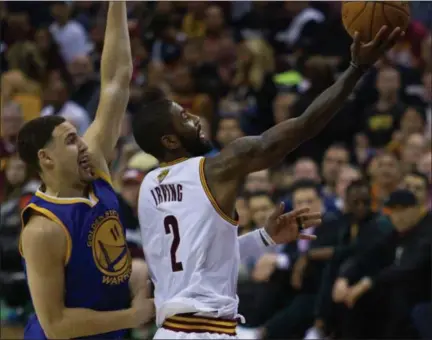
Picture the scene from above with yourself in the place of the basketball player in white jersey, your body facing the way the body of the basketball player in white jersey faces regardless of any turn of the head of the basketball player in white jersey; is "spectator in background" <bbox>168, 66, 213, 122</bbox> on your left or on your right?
on your left

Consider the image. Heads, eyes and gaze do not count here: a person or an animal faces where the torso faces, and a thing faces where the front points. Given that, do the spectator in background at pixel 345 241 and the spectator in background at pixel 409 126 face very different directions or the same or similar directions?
same or similar directions

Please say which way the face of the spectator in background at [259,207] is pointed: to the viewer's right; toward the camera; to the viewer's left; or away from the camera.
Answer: toward the camera

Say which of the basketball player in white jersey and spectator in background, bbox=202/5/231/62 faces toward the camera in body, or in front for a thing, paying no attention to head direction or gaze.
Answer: the spectator in background

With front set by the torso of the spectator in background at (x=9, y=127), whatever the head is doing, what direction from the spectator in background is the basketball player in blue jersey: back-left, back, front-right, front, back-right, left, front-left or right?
front

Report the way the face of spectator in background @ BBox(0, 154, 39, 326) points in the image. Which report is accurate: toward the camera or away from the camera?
toward the camera

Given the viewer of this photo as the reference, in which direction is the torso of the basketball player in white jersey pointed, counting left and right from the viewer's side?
facing away from the viewer and to the right of the viewer

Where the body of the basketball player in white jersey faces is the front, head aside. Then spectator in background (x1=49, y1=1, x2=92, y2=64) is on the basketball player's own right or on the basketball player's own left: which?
on the basketball player's own left

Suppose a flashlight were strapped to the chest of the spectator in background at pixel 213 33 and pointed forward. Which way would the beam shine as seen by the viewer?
toward the camera

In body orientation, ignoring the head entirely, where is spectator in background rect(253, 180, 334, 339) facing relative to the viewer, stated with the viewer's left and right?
facing the viewer and to the left of the viewer

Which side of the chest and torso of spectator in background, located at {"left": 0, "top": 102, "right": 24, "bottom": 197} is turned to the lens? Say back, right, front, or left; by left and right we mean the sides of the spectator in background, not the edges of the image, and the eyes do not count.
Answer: front

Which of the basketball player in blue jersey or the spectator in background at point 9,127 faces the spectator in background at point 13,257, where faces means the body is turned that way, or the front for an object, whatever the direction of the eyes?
the spectator in background at point 9,127

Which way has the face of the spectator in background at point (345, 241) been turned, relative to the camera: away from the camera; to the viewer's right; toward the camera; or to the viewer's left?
toward the camera

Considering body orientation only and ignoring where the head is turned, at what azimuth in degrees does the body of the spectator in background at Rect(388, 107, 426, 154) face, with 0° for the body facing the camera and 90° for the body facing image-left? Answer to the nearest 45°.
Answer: approximately 45°
